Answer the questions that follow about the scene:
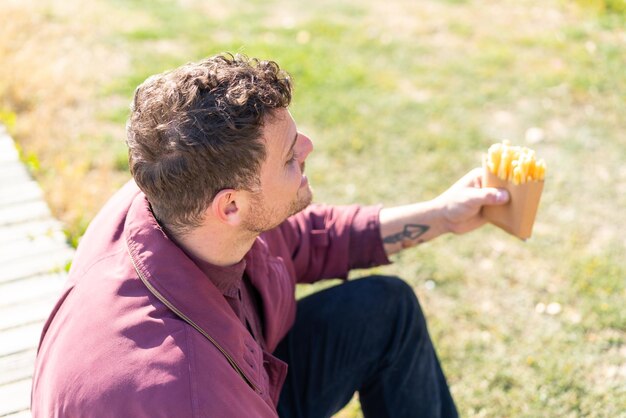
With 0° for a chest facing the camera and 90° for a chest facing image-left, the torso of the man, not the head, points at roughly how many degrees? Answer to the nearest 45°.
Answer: approximately 270°

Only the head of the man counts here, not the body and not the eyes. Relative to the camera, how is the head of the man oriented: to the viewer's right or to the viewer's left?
to the viewer's right
